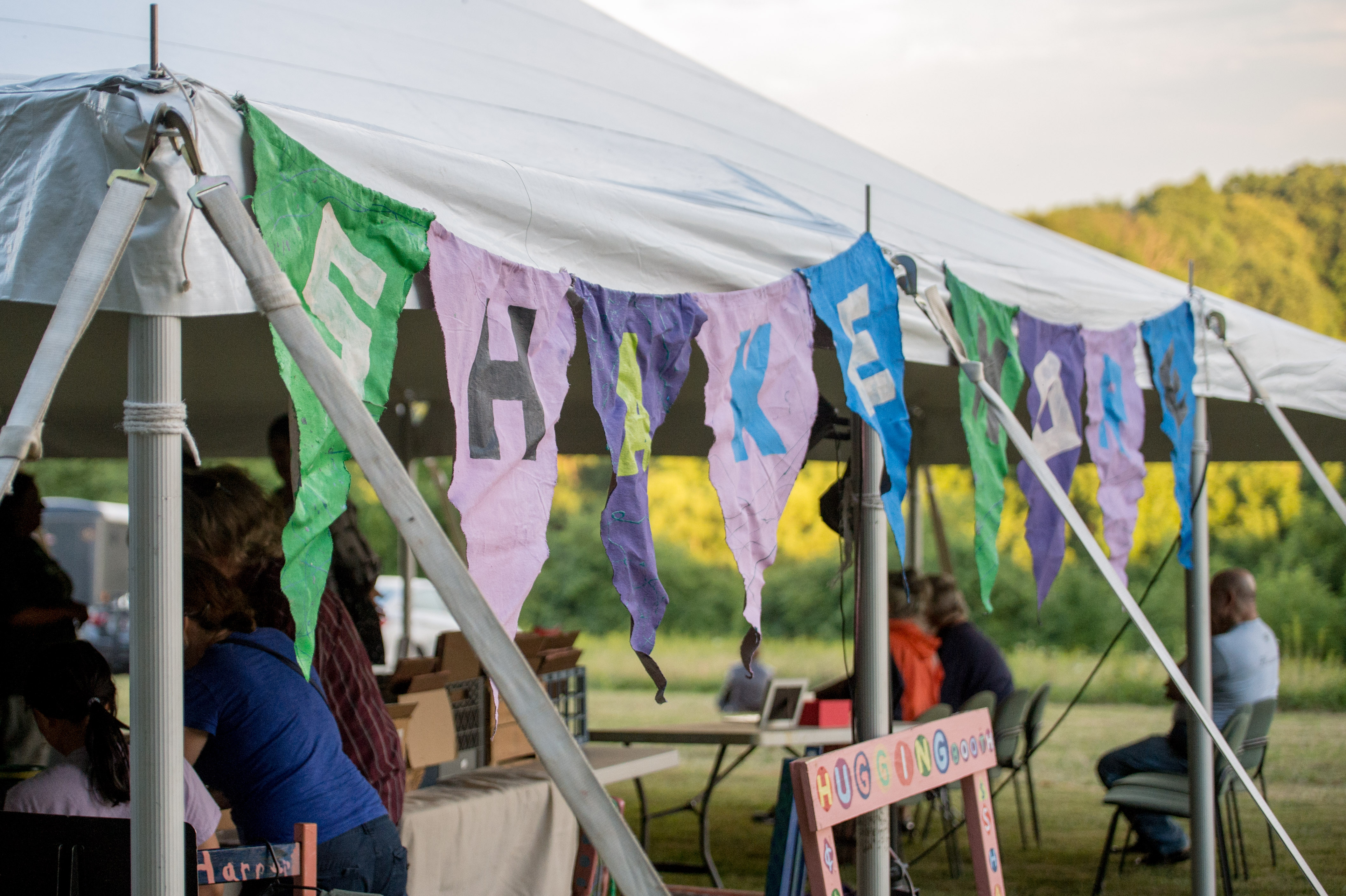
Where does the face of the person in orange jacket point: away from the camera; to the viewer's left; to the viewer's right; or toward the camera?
away from the camera

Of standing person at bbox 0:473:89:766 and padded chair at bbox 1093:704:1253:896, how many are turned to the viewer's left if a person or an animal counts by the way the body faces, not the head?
1

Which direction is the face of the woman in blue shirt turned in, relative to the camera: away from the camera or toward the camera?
away from the camera

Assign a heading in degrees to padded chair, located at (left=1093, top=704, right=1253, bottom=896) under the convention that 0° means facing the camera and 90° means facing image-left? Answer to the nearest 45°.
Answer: approximately 90°

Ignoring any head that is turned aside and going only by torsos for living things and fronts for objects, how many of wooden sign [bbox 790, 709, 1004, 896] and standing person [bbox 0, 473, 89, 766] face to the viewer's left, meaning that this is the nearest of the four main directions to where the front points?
0

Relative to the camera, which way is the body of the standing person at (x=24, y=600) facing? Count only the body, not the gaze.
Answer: to the viewer's right
